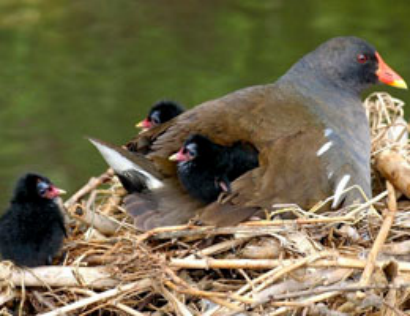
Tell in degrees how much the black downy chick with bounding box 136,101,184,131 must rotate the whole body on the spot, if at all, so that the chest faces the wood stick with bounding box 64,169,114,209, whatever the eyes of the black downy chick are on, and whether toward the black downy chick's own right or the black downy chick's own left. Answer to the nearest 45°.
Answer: approximately 45° to the black downy chick's own left

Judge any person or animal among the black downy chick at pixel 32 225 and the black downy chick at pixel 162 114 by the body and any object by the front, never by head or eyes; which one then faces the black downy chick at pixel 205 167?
the black downy chick at pixel 32 225

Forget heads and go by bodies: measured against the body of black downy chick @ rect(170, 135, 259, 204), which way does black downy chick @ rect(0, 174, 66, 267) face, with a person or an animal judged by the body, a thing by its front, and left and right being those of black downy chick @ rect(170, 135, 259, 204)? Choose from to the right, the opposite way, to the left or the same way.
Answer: the opposite way

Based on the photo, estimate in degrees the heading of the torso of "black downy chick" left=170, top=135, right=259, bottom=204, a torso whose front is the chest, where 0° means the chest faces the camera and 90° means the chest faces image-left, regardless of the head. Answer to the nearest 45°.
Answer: approximately 90°

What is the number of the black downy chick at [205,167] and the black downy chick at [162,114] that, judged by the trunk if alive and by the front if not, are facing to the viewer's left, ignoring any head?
2

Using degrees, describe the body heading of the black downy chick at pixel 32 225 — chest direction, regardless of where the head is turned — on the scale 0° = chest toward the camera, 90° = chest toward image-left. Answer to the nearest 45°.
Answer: approximately 270°

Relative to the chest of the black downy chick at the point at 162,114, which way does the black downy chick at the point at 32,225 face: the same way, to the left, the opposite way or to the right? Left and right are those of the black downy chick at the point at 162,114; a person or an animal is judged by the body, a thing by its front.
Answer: the opposite way

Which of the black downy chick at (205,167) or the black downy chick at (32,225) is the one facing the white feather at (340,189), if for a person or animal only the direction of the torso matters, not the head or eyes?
the black downy chick at (32,225)

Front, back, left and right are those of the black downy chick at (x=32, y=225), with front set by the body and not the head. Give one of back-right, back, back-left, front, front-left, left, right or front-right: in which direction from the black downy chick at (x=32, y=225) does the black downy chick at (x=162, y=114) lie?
front-left

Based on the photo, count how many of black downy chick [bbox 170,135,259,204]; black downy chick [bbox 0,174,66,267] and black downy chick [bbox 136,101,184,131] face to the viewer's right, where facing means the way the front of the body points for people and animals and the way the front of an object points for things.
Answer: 1

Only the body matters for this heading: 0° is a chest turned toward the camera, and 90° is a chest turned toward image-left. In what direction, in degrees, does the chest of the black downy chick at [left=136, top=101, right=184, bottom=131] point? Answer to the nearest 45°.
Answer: approximately 90°
